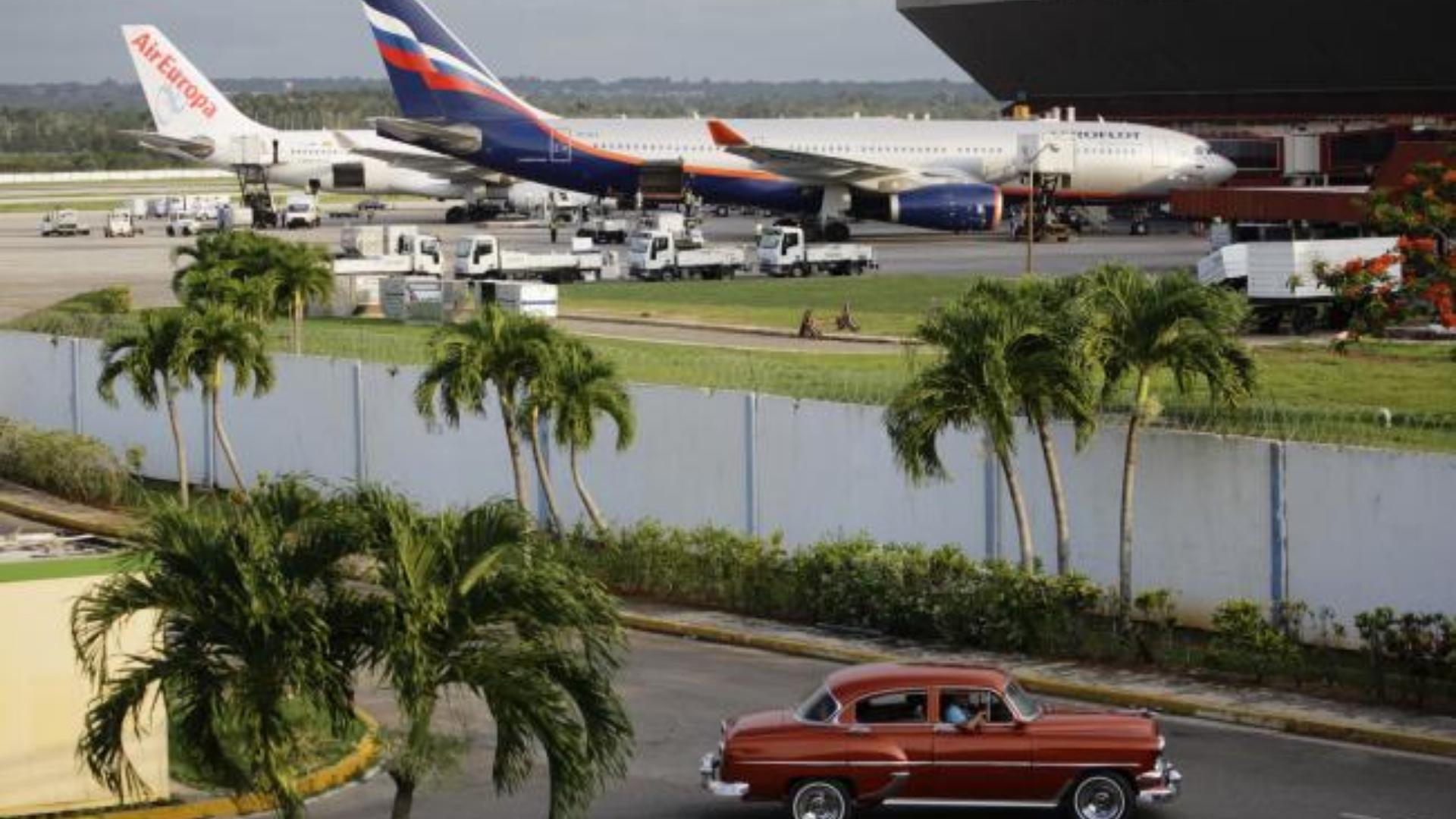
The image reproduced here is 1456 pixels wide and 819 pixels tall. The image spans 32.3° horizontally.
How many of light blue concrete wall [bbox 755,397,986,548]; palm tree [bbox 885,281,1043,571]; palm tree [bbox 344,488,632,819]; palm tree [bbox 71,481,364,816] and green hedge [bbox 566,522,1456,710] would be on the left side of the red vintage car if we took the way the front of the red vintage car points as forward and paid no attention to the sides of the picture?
3

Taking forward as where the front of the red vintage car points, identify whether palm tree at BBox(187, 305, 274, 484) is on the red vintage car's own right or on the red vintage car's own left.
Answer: on the red vintage car's own left

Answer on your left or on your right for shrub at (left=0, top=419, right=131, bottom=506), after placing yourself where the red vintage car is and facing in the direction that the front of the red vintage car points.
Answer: on your left

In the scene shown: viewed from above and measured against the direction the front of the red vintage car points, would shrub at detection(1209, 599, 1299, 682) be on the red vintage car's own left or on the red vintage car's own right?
on the red vintage car's own left

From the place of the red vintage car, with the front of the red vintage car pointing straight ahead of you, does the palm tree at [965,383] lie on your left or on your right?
on your left

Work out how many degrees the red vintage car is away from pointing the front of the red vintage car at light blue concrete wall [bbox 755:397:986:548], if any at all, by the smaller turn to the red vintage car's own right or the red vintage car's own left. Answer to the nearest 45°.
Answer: approximately 90° to the red vintage car's own left
